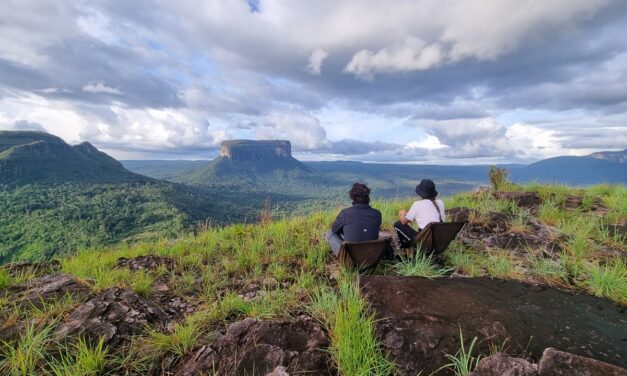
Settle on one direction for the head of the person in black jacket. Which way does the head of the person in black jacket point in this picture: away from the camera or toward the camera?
away from the camera

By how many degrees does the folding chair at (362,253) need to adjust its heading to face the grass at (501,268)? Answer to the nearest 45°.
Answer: approximately 90° to its right

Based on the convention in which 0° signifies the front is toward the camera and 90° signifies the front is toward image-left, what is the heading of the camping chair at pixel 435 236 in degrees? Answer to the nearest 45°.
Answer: approximately 135°

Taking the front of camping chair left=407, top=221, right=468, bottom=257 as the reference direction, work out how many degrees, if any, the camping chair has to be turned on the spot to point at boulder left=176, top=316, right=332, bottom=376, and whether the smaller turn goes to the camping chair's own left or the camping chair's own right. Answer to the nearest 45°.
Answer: approximately 90° to the camping chair's own left

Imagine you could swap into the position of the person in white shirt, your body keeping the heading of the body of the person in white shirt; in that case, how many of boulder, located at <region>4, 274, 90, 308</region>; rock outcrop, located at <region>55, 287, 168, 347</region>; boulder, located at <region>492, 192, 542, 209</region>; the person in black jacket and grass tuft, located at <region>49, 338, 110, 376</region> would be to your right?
1

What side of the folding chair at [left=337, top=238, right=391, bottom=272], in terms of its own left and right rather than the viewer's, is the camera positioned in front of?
back

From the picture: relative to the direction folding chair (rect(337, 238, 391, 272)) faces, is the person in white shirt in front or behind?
in front

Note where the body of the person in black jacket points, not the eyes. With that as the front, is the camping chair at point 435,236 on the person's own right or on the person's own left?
on the person's own right

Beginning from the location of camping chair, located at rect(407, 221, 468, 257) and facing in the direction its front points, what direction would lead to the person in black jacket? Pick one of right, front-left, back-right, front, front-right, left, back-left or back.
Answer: front-left

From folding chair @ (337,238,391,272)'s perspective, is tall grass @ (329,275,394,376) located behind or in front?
behind

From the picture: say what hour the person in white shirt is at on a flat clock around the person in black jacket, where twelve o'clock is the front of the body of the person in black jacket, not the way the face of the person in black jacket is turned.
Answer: The person in white shirt is roughly at 2 o'clock from the person in black jacket.

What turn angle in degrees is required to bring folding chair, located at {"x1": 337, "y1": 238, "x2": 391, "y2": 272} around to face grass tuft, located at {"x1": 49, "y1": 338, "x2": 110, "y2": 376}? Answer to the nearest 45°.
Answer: approximately 135° to its left

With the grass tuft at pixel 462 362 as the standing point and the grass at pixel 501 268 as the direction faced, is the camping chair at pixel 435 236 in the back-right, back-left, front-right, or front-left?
front-left

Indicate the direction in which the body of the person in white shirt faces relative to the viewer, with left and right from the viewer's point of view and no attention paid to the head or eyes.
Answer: facing away from the viewer and to the left of the viewer

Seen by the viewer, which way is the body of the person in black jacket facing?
away from the camera

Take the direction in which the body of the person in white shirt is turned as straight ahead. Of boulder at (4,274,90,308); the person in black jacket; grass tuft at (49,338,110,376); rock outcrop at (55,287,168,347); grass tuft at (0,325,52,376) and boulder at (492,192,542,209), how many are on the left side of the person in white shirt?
5
